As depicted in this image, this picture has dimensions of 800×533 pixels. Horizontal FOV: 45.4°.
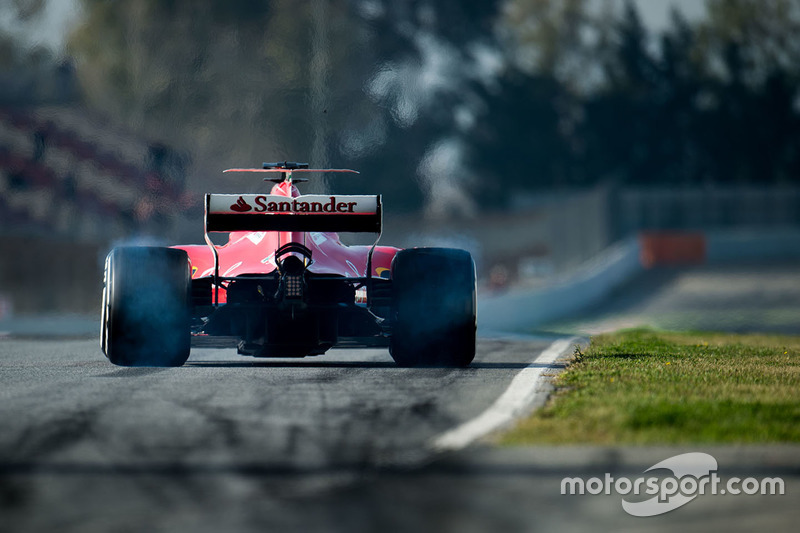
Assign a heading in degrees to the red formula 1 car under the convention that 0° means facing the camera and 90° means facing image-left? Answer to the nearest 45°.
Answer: approximately 180°
